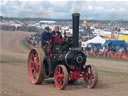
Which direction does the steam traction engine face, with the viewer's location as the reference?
facing the viewer and to the right of the viewer

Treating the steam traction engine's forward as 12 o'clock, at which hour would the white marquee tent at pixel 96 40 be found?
The white marquee tent is roughly at 8 o'clock from the steam traction engine.
